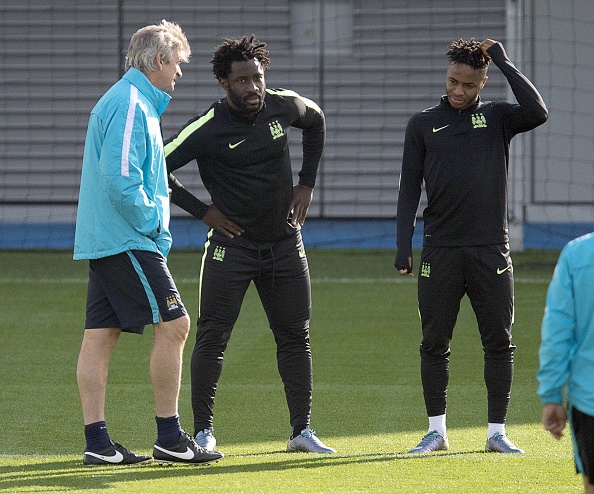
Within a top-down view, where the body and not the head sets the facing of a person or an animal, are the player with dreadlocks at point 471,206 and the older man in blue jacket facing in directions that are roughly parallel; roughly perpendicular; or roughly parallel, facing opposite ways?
roughly perpendicular

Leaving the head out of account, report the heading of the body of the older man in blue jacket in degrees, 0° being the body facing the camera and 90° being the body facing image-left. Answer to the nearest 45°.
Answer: approximately 270°

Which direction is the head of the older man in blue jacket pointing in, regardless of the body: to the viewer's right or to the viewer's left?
to the viewer's right

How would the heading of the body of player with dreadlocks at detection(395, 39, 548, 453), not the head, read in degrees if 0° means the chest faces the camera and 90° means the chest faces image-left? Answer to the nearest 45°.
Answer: approximately 0°

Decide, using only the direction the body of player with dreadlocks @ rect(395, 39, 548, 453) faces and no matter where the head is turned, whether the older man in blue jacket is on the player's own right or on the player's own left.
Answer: on the player's own right

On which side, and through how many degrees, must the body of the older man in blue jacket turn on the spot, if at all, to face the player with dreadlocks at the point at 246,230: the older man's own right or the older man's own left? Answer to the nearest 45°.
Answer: approximately 45° to the older man's own left

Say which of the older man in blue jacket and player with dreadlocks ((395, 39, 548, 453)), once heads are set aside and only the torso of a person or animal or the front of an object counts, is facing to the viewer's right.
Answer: the older man in blue jacket
